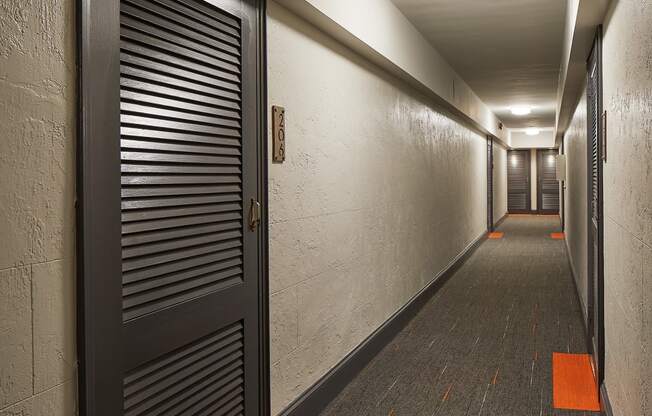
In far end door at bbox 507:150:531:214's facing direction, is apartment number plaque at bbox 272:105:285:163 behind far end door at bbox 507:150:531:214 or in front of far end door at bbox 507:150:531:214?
in front

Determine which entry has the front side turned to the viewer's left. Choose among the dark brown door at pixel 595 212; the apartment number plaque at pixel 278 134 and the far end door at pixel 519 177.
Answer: the dark brown door

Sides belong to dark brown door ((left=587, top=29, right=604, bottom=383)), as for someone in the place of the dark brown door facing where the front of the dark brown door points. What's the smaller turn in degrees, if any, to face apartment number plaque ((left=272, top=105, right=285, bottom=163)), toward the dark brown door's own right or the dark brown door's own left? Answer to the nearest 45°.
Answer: approximately 45° to the dark brown door's own left

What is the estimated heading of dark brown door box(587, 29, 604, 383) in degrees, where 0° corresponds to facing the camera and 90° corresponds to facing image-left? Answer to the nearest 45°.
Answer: approximately 90°

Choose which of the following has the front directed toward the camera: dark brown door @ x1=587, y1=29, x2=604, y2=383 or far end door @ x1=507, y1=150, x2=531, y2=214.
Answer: the far end door

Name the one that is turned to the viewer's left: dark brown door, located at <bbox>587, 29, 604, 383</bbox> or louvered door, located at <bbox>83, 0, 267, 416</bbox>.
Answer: the dark brown door

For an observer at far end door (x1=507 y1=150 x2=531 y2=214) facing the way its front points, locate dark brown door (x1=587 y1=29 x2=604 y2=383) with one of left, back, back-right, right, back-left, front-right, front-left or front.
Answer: front

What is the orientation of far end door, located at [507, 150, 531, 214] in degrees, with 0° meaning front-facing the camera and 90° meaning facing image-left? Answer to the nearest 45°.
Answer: approximately 0°

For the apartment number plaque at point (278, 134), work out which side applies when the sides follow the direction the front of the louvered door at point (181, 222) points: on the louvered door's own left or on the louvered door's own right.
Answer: on the louvered door's own left

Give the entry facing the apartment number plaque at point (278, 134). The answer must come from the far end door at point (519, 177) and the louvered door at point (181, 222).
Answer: the far end door

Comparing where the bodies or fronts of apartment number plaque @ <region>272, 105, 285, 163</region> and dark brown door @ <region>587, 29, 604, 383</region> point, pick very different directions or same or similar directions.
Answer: very different directions

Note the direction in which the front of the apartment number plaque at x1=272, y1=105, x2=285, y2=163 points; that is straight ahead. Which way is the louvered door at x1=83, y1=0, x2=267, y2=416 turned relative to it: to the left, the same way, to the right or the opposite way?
the same way
